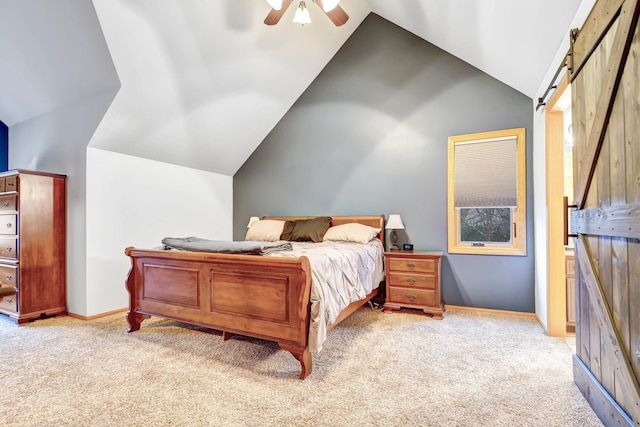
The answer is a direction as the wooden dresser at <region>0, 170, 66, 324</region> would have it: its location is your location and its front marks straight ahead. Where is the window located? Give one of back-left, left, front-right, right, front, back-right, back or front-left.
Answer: left

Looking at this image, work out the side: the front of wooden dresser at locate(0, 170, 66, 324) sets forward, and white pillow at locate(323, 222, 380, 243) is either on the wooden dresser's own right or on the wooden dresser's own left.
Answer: on the wooden dresser's own left

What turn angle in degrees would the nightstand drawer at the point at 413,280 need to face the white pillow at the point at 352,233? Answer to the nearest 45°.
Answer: approximately 90° to its right

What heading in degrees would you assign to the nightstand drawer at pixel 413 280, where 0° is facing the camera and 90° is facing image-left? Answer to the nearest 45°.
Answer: approximately 0°

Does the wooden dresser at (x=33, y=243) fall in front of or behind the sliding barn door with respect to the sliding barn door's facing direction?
in front

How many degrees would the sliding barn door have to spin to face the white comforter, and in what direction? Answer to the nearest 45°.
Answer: approximately 45° to its right

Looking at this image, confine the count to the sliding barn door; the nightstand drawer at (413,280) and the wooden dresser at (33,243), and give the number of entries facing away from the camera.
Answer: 0

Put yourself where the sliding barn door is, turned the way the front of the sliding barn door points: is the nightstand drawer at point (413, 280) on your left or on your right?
on your right

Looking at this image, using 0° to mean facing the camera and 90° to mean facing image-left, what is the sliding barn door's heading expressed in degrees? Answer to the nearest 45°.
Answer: approximately 45°

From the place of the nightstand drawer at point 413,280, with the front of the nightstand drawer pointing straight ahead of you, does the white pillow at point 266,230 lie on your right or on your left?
on your right

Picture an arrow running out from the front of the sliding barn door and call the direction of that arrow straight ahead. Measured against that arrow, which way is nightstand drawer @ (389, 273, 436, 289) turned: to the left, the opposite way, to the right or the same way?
to the left

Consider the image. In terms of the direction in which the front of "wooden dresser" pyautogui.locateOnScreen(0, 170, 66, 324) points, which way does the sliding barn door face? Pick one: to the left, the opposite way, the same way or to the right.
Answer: to the right

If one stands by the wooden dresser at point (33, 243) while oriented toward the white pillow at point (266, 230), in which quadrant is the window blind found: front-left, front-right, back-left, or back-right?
front-right

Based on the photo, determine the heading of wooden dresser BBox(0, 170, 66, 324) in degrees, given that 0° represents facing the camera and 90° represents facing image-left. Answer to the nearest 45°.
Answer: approximately 45°

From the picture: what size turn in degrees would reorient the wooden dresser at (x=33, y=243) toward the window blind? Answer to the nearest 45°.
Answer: approximately 90° to its left

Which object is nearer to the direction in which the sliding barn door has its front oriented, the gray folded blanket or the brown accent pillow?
the gray folded blanket

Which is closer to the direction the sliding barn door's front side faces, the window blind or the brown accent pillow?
the brown accent pillow
